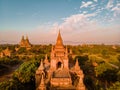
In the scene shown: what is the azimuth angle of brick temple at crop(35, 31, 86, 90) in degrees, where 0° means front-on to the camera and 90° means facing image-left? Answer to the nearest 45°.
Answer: approximately 0°
